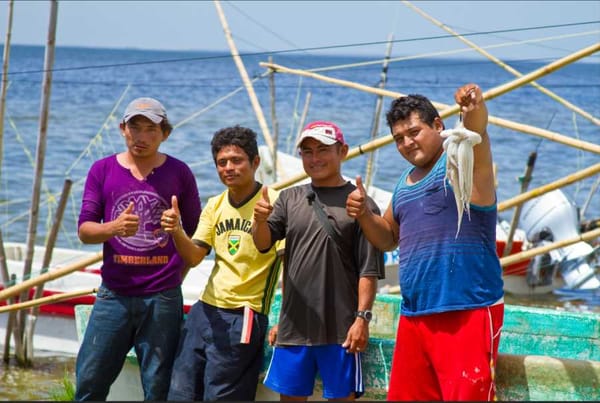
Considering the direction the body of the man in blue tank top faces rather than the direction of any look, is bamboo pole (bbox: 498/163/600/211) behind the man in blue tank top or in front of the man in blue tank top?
behind

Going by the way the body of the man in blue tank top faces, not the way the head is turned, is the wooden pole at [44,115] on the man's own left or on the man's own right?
on the man's own right

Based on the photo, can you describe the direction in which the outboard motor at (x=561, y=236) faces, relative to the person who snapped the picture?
facing to the left of the viewer

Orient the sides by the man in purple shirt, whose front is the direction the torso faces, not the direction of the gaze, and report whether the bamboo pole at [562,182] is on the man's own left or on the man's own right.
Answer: on the man's own left

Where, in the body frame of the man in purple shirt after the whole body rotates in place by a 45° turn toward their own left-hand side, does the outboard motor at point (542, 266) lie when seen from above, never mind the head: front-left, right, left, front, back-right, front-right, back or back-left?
left

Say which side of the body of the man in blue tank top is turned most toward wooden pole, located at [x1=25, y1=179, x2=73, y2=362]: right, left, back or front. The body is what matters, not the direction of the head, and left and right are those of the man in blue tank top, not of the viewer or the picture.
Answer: right
